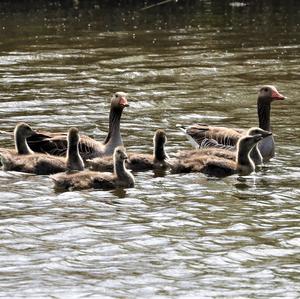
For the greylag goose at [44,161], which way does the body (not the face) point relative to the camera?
to the viewer's right

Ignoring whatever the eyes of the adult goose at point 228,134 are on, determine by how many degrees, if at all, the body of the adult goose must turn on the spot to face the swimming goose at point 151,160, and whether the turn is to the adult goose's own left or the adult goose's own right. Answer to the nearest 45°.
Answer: approximately 135° to the adult goose's own right

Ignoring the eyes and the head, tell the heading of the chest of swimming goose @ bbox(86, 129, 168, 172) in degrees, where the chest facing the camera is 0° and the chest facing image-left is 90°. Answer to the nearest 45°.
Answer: approximately 270°

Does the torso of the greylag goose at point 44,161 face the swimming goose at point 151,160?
yes

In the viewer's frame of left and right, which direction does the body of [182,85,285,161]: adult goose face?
facing to the right of the viewer

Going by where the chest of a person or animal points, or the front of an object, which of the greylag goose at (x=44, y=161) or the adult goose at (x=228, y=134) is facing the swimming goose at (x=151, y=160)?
the greylag goose

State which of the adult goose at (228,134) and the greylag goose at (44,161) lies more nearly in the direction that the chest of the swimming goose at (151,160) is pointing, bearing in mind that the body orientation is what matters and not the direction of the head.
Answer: the adult goose
